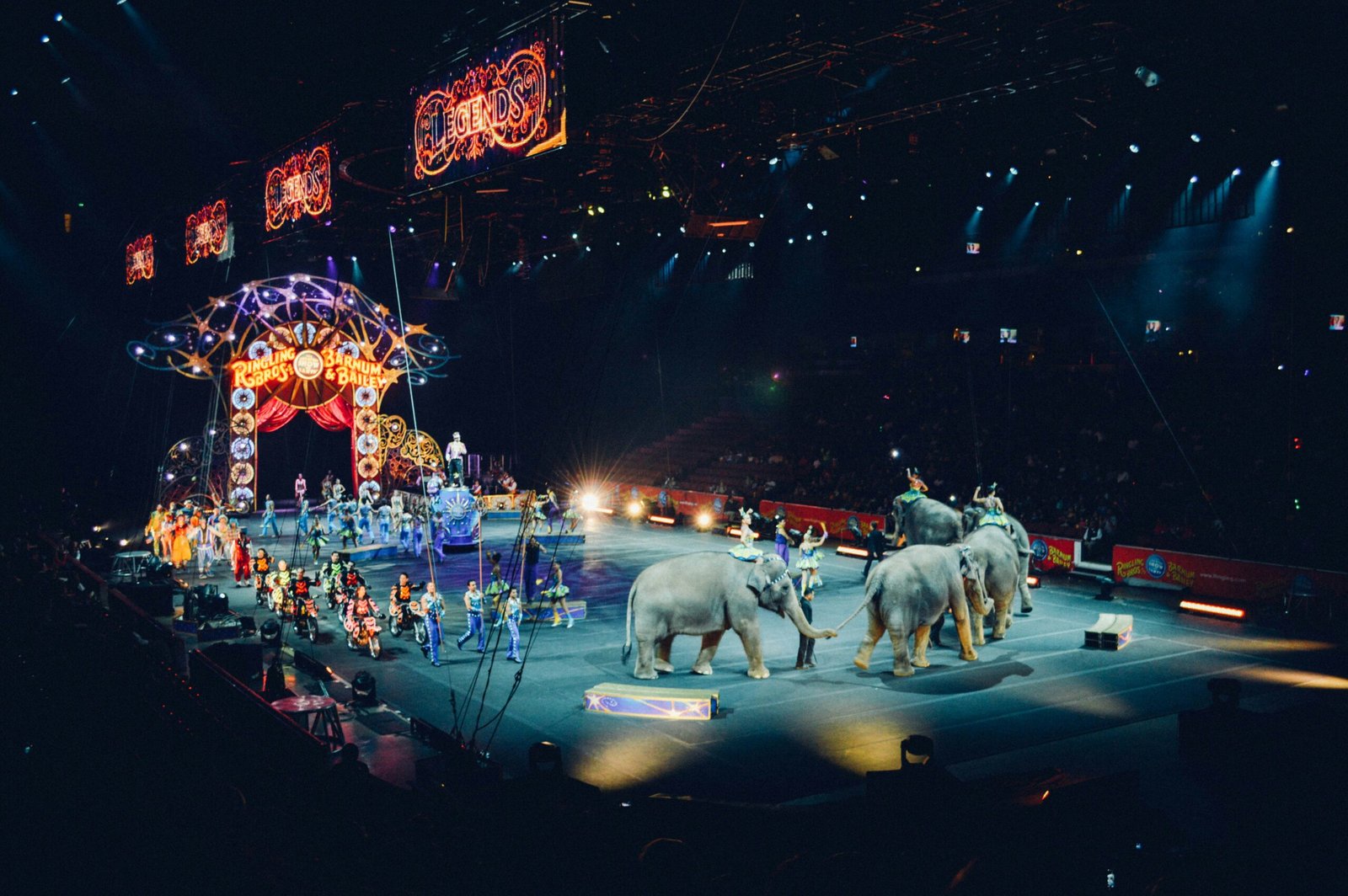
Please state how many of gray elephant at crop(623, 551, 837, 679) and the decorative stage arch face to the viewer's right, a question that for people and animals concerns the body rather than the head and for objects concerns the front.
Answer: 1

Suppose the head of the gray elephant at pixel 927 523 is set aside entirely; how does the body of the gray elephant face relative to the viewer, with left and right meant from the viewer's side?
facing to the left of the viewer

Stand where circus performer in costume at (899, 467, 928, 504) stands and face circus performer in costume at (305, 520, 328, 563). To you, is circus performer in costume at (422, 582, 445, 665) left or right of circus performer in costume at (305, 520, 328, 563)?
left

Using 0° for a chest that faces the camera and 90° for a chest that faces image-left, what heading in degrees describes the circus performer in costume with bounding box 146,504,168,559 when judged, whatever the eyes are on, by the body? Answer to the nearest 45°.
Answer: approximately 315°

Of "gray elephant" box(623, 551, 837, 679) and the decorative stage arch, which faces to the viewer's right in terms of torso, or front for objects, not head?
the gray elephant

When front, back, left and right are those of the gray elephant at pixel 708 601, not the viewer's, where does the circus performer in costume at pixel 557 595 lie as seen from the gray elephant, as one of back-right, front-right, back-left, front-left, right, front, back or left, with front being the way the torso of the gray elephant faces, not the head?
back-left

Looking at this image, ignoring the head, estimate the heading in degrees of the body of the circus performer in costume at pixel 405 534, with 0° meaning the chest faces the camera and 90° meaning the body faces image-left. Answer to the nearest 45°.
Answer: approximately 0°

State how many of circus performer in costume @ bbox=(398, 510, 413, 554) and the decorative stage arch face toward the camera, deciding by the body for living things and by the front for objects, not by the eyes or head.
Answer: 2
